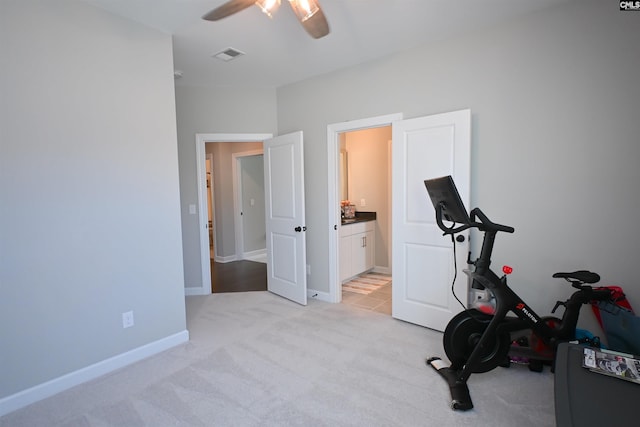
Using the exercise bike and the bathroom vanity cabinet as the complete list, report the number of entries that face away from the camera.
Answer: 0

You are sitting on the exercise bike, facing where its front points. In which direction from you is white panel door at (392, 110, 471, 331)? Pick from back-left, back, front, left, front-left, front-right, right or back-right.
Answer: right

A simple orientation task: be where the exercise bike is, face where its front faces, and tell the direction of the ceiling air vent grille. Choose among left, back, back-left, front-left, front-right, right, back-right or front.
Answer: front-right

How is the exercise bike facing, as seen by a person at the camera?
facing the viewer and to the left of the viewer

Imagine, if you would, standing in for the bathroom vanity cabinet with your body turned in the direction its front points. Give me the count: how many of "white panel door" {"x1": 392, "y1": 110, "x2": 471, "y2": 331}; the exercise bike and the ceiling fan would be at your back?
0

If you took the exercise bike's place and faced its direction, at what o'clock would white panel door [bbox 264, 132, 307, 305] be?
The white panel door is roughly at 2 o'clock from the exercise bike.

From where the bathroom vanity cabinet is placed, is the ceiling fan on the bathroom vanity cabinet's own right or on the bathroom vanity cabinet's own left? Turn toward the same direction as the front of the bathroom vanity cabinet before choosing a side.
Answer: on the bathroom vanity cabinet's own right

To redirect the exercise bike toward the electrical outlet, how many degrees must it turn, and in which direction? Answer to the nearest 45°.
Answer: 0° — it already faces it

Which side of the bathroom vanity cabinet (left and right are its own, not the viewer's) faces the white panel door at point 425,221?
front

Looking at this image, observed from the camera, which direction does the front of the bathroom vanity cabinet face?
facing the viewer and to the right of the viewer

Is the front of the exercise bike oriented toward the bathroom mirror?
no

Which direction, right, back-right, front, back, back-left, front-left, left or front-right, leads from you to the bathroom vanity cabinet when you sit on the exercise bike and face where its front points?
right

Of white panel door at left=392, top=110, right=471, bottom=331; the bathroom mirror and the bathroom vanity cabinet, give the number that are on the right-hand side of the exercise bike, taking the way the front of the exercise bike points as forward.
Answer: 3
